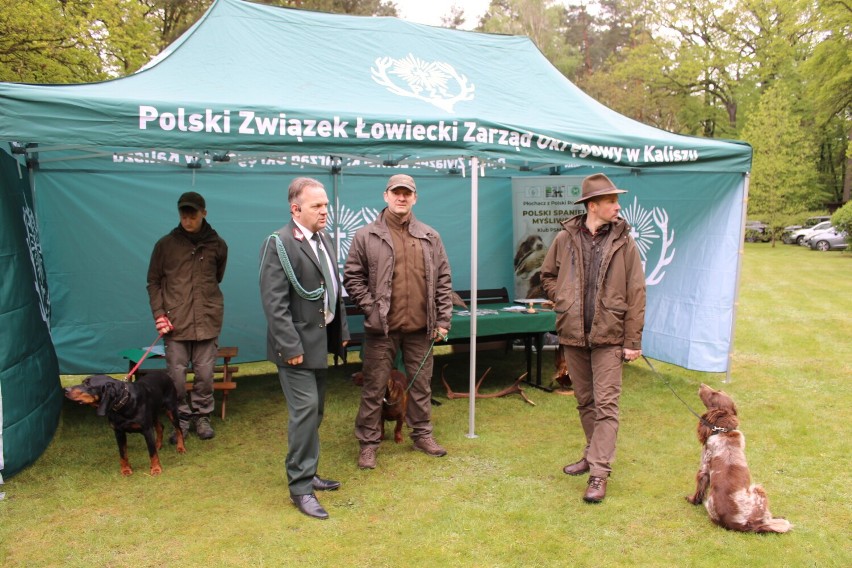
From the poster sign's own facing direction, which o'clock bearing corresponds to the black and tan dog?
The black and tan dog is roughly at 1 o'clock from the poster sign.

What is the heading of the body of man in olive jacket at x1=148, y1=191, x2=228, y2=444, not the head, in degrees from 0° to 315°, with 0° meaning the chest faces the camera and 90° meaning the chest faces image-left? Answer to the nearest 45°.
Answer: approximately 0°

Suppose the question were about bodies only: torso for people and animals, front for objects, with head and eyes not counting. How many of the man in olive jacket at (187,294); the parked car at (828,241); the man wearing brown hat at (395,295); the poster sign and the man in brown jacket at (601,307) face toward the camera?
4

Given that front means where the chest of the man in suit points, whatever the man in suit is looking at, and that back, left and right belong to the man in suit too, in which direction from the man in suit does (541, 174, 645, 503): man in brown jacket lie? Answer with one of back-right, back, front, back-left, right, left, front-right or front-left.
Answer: front-left

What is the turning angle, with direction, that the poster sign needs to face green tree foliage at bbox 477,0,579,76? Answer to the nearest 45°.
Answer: approximately 180°

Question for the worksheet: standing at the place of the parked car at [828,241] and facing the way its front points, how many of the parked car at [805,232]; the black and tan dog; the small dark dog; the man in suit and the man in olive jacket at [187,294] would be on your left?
4

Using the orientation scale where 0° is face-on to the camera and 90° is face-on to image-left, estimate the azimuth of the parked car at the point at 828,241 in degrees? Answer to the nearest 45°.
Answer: approximately 90°

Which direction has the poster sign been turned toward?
toward the camera

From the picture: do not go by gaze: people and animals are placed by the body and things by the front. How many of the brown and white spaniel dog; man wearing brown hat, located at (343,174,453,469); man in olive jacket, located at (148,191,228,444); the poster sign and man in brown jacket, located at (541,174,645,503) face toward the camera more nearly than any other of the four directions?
4

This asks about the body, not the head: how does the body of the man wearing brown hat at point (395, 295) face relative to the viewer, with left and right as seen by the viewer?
facing the viewer

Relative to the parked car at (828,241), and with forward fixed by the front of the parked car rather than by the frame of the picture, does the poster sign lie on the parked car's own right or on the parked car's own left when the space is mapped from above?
on the parked car's own left

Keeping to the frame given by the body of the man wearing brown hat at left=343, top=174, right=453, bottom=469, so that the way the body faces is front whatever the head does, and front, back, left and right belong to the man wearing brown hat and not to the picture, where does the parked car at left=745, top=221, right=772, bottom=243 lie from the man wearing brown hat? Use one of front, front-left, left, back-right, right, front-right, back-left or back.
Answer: back-left

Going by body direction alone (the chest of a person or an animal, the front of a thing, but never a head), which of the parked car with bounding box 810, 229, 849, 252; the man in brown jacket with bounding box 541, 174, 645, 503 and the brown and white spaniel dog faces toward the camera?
the man in brown jacket

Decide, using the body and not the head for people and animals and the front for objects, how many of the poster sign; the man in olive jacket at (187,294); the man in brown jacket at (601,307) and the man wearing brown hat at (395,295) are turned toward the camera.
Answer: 4
